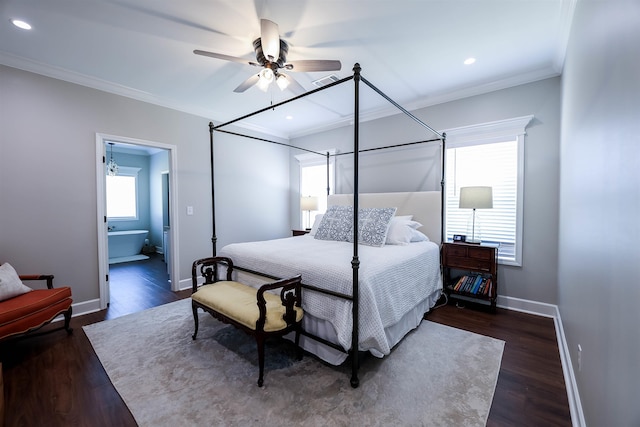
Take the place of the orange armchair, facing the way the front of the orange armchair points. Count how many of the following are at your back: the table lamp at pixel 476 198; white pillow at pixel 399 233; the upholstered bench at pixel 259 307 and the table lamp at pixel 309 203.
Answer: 0

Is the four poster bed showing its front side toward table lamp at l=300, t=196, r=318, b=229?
no

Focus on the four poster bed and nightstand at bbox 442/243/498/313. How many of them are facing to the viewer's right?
0

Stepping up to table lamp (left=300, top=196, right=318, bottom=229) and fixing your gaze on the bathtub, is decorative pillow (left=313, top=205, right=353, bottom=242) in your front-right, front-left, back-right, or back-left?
back-left

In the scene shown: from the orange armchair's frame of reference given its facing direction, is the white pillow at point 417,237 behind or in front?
in front

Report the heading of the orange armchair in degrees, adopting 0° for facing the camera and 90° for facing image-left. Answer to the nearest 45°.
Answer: approximately 315°

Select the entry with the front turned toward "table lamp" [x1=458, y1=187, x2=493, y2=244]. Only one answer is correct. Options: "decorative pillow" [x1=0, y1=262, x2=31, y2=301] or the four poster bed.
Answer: the decorative pillow

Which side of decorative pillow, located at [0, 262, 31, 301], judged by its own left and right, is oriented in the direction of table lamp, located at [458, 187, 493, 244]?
front

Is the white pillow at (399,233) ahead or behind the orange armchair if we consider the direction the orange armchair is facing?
ahead

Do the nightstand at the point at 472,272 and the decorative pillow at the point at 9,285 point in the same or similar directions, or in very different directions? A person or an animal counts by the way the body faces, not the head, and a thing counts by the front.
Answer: very different directions

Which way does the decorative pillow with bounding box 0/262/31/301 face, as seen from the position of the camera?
facing the viewer and to the right of the viewer

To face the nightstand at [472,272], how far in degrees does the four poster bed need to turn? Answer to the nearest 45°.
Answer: approximately 180°

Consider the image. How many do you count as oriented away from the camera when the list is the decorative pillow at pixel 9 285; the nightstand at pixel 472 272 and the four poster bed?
0

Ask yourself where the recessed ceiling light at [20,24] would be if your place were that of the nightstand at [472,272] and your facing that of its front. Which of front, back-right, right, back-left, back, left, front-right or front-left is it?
front

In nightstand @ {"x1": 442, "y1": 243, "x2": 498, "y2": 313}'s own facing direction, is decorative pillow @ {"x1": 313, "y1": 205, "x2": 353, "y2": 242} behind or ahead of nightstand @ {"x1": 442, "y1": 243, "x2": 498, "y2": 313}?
ahead

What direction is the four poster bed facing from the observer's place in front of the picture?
facing the viewer and to the left of the viewer

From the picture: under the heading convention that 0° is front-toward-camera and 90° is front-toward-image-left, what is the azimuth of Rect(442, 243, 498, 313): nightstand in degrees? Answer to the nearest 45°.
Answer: approximately 45°

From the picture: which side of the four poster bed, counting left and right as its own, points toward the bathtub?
right
